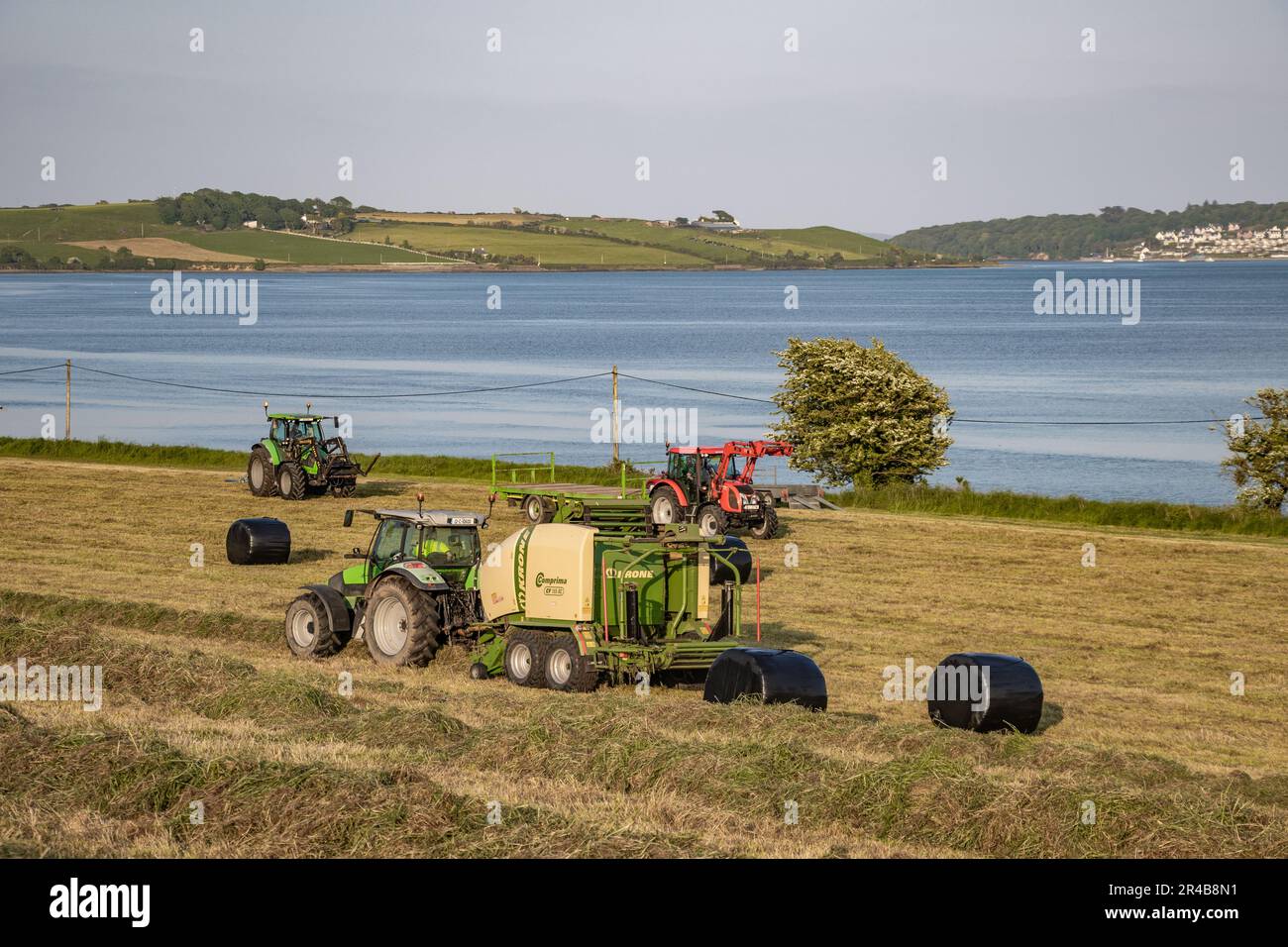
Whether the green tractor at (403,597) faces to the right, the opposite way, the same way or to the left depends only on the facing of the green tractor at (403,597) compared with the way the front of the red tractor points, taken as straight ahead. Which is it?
the opposite way

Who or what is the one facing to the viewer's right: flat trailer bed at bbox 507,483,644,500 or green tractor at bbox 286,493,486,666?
the flat trailer bed

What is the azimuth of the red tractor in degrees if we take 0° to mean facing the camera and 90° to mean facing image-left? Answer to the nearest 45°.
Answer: approximately 315°

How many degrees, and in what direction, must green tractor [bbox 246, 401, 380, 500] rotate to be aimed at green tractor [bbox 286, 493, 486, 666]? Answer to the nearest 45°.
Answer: approximately 45° to its right

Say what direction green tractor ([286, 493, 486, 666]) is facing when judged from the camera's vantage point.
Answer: facing away from the viewer and to the left of the viewer

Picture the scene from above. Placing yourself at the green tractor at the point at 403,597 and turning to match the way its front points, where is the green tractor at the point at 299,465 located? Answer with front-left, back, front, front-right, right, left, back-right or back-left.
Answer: front-right

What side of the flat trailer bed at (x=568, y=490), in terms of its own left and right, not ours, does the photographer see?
right

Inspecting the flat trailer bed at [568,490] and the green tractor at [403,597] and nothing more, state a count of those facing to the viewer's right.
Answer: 1

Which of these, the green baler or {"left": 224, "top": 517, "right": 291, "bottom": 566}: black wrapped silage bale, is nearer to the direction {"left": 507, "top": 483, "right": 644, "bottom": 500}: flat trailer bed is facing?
the green baler

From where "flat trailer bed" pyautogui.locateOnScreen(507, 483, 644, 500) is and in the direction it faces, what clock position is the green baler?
The green baler is roughly at 3 o'clock from the flat trailer bed.
